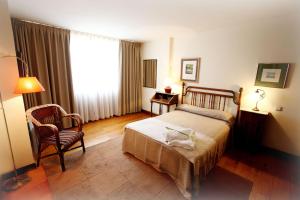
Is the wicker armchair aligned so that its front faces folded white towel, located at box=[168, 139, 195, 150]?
yes

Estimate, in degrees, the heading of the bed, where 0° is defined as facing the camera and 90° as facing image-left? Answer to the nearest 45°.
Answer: approximately 45°

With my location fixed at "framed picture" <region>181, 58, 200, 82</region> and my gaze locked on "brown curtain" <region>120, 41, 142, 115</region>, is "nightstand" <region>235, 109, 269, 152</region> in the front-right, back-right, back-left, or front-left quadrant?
back-left

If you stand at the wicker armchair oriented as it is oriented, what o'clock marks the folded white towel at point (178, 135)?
The folded white towel is roughly at 12 o'clock from the wicker armchair.

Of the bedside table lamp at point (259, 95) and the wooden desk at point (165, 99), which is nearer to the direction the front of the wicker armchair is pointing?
the bedside table lamp

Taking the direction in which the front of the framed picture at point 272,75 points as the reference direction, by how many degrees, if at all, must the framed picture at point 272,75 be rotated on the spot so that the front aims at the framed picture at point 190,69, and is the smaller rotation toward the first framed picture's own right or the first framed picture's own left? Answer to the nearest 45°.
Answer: approximately 90° to the first framed picture's own right
